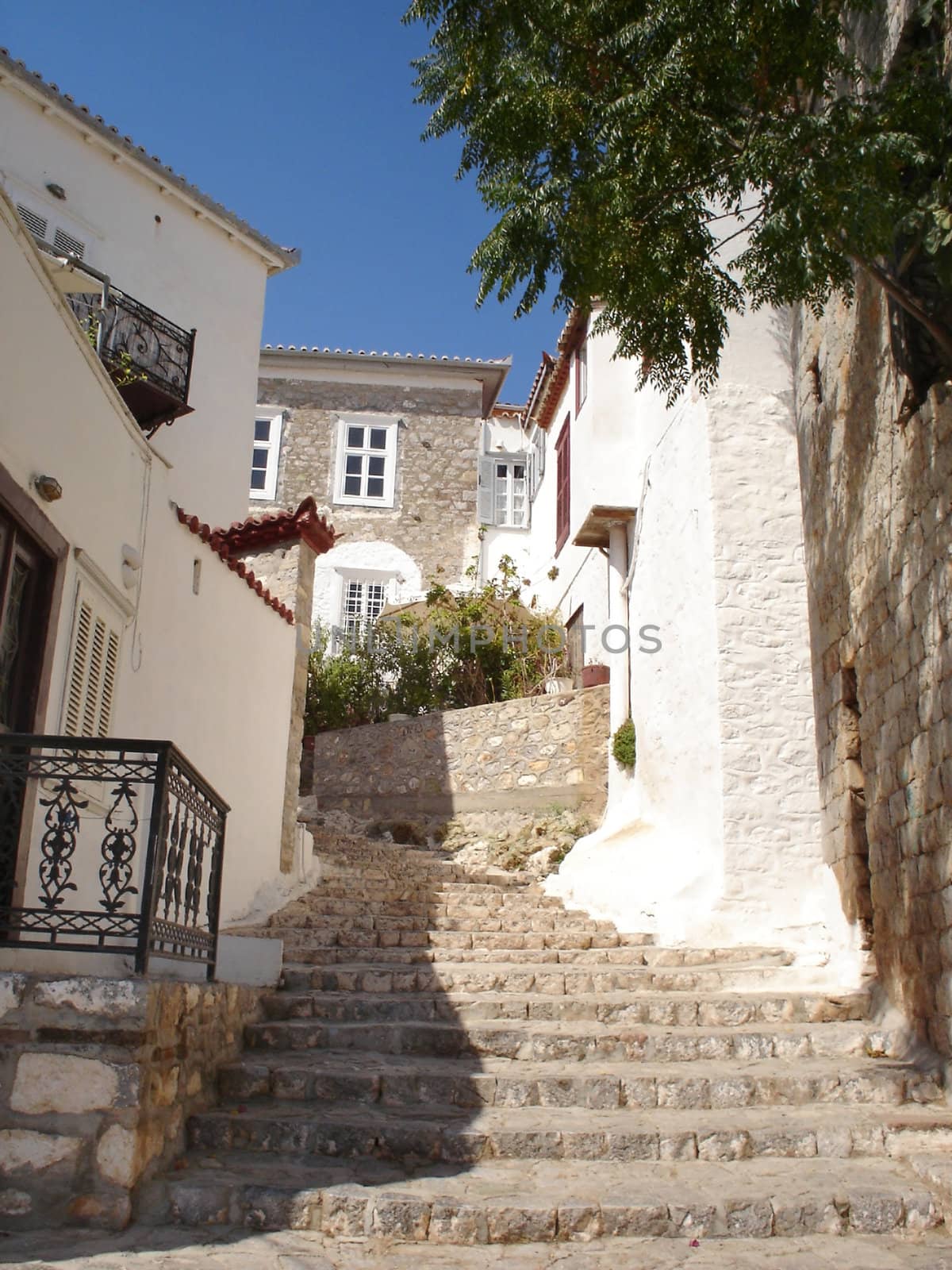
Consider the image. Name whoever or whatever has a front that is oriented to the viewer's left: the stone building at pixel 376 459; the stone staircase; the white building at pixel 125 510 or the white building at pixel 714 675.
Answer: the white building at pixel 714 675

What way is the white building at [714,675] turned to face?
to the viewer's left

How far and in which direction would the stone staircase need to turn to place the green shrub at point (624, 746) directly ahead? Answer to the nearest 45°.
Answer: approximately 180°

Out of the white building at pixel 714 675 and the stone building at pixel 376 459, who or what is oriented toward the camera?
the stone building

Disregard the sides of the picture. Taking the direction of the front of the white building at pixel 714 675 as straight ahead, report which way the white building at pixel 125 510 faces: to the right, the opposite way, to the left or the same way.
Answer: the opposite way

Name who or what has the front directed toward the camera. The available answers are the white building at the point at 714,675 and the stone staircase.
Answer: the stone staircase

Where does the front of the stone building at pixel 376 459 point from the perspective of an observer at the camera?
facing the viewer

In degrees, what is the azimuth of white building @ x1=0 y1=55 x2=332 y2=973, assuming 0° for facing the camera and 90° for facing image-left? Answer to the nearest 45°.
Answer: approximately 315°

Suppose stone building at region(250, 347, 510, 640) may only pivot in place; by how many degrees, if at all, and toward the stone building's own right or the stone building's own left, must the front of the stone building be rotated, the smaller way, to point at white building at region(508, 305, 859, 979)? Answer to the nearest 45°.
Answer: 0° — it already faces it

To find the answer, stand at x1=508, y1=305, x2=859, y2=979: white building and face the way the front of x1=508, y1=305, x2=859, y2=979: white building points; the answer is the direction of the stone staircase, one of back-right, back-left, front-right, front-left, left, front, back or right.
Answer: left

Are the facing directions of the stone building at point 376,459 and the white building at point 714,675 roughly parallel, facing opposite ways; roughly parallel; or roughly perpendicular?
roughly perpendicular

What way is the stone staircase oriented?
toward the camera

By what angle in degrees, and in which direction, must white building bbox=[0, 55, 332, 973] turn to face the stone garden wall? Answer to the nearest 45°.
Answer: approximately 90° to its left

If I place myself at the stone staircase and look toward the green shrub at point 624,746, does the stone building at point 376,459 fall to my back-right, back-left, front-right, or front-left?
front-left

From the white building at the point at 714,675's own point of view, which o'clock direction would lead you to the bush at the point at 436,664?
The bush is roughly at 2 o'clock from the white building.
